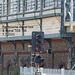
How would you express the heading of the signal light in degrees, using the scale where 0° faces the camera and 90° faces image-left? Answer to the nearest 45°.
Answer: approximately 0°
